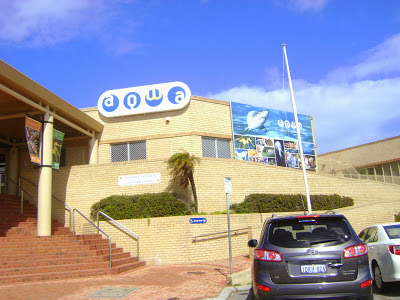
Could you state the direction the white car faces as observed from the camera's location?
facing away from the viewer and to the left of the viewer

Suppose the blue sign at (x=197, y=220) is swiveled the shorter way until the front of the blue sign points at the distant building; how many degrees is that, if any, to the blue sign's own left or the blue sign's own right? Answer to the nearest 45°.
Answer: approximately 135° to the blue sign's own left

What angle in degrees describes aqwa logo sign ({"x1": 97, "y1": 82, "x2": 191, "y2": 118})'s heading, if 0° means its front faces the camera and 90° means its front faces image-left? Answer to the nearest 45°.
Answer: approximately 0°

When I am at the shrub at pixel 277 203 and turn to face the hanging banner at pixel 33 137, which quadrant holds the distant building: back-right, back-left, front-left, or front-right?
back-right

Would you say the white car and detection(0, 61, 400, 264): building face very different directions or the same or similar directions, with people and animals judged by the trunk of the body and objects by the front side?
very different directions

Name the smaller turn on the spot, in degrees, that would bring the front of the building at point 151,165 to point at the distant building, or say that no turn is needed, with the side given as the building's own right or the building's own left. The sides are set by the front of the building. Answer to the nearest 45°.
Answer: approximately 135° to the building's own left
